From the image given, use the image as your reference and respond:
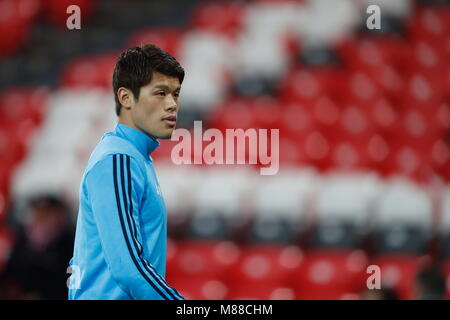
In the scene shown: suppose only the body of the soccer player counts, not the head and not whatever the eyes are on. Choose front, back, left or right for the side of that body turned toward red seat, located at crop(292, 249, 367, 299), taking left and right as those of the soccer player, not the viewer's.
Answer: left

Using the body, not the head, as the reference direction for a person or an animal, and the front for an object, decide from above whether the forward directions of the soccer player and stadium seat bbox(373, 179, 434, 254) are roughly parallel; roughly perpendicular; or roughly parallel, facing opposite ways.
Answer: roughly perpendicular

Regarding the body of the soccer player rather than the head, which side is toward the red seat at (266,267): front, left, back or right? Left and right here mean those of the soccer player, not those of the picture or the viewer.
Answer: left

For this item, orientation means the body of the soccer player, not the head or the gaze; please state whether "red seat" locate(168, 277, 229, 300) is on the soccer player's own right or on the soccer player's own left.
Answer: on the soccer player's own left

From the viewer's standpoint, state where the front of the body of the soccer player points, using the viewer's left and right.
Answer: facing to the right of the viewer

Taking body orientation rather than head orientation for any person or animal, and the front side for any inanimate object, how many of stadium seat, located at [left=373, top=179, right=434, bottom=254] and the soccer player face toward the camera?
1

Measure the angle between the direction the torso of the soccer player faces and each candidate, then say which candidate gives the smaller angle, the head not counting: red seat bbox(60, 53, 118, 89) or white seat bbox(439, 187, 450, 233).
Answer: the white seat
